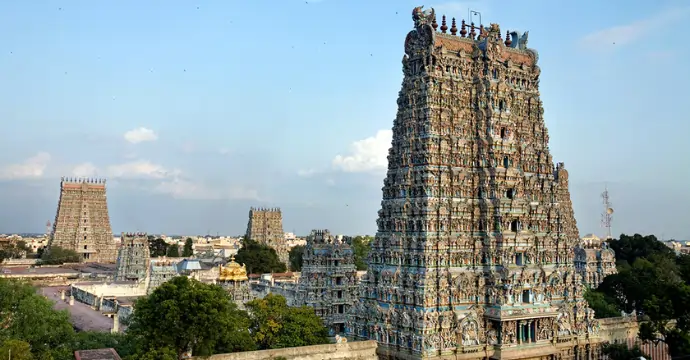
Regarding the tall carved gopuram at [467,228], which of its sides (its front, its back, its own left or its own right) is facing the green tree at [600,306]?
left

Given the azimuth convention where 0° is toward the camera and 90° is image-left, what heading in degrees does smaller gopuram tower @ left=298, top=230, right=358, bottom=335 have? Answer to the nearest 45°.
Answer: approximately 315°

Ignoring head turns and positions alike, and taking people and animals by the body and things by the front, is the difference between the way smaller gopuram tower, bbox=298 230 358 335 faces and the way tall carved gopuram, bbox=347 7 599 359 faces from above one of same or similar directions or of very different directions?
same or similar directions

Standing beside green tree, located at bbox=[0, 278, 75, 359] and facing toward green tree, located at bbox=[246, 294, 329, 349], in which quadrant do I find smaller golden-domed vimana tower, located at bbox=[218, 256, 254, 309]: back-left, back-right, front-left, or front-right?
front-left

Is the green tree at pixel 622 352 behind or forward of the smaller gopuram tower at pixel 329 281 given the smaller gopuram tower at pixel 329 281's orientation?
forward

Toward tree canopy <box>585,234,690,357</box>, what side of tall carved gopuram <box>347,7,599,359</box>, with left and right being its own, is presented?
left

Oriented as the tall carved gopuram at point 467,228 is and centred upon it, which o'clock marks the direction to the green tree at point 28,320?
The green tree is roughly at 4 o'clock from the tall carved gopuram.

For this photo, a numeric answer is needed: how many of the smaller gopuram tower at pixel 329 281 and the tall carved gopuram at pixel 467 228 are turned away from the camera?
0

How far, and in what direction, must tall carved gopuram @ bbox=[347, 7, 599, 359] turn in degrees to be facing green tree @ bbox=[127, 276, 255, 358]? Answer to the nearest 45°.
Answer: approximately 90° to its right

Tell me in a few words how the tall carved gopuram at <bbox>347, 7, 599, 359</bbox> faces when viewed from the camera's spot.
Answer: facing the viewer and to the right of the viewer

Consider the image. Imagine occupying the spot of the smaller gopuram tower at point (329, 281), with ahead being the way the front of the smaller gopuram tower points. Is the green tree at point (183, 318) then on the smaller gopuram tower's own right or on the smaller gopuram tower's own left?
on the smaller gopuram tower's own right

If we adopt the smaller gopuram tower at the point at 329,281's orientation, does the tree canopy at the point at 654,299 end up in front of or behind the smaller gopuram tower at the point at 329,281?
in front

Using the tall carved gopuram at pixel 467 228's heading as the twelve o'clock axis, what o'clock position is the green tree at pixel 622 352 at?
The green tree is roughly at 10 o'clock from the tall carved gopuram.
